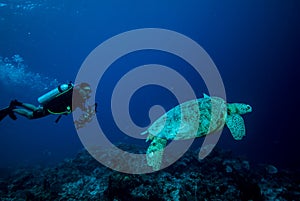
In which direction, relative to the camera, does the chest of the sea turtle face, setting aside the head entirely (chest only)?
to the viewer's right

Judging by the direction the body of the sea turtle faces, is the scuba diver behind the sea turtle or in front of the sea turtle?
behind
